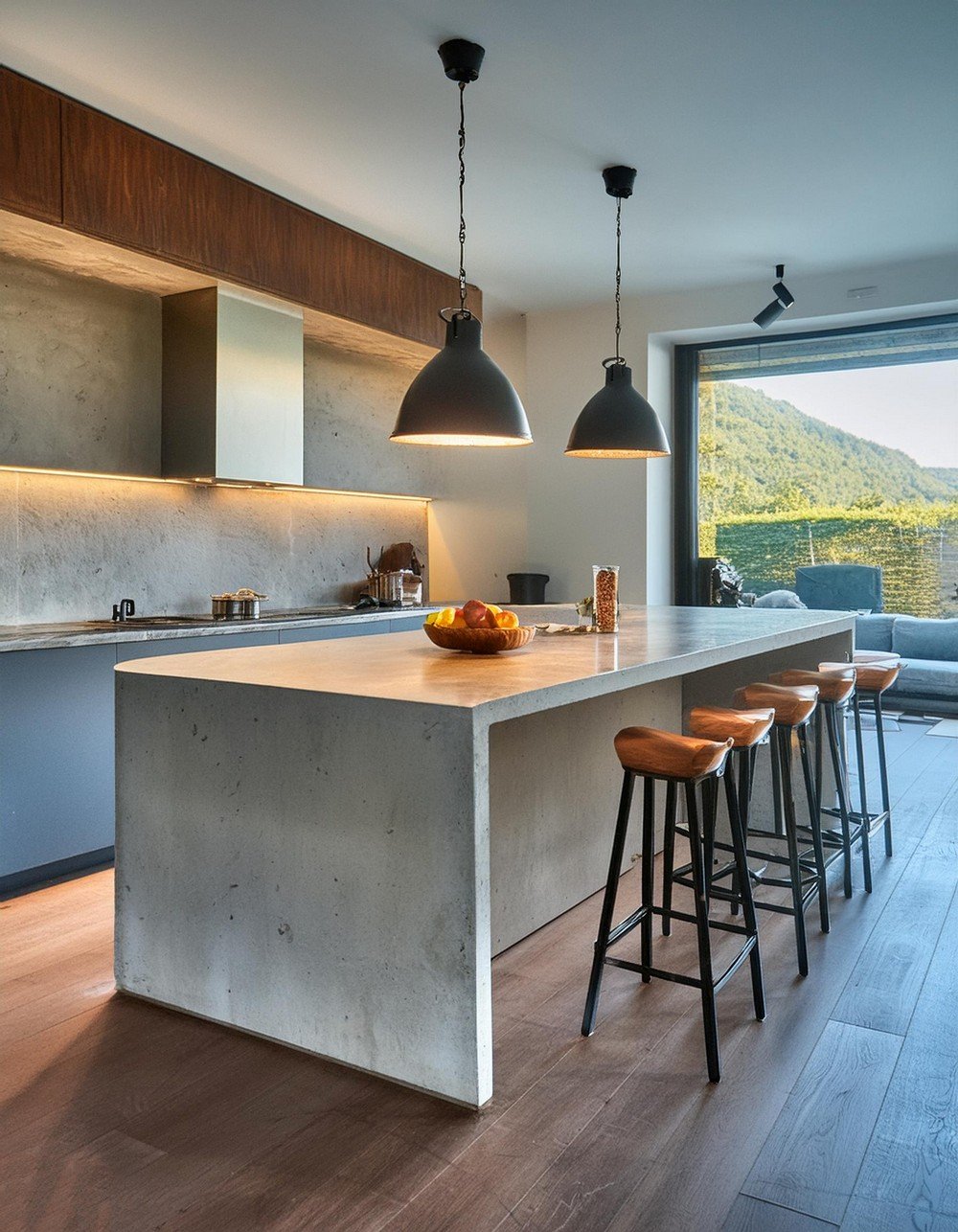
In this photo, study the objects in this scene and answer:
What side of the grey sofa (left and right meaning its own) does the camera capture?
front

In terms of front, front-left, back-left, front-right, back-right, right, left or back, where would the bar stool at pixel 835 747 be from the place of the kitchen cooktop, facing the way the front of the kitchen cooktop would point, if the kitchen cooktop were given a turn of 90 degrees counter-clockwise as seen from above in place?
right

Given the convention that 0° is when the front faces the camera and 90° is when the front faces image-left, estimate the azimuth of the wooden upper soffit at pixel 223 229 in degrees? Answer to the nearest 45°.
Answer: approximately 315°

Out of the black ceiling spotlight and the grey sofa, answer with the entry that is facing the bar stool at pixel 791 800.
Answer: the grey sofa

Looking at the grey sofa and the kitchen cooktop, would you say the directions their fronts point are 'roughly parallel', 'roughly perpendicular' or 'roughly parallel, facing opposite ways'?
roughly perpendicular

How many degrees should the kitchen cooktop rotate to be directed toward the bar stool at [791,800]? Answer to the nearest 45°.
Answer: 0° — it already faces it

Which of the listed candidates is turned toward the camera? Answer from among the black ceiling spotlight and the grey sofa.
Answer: the grey sofa

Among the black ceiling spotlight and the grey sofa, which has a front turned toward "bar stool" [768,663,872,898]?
the grey sofa

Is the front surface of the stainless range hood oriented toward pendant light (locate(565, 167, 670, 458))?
yes

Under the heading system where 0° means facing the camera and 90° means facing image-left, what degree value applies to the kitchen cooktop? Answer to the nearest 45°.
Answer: approximately 315°

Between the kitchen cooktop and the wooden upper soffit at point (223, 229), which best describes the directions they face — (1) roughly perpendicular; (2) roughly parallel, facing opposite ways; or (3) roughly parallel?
roughly parallel

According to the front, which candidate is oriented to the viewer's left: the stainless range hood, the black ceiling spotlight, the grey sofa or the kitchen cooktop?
the black ceiling spotlight

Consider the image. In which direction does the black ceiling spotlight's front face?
to the viewer's left
